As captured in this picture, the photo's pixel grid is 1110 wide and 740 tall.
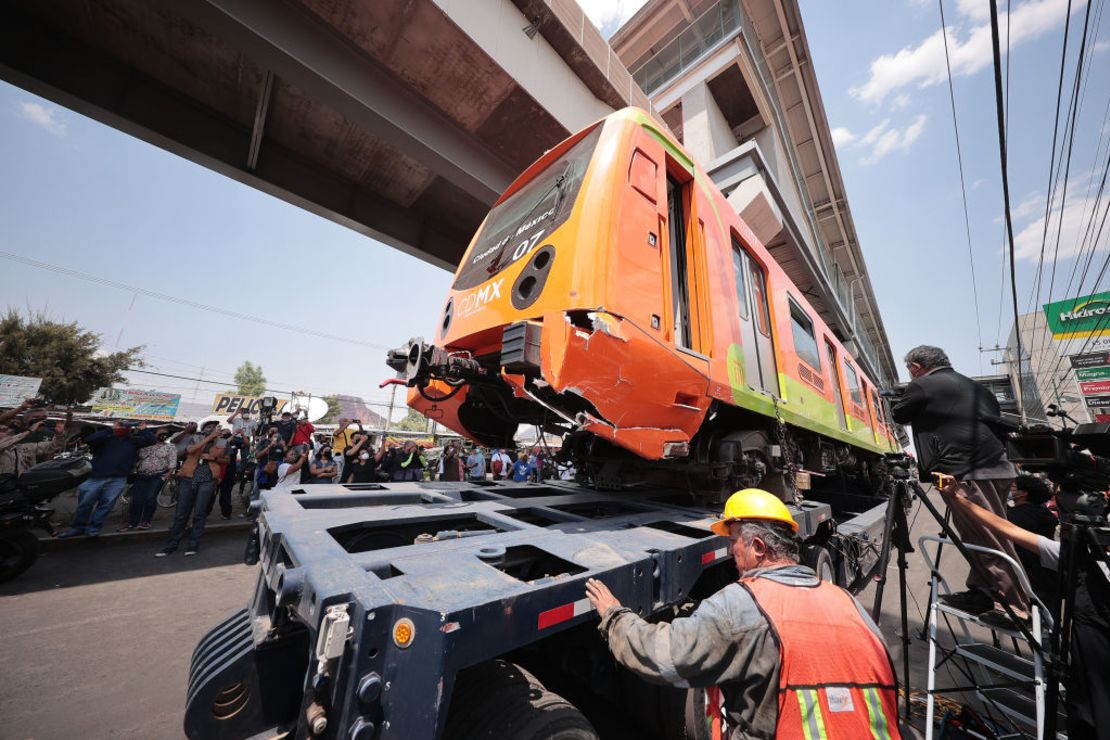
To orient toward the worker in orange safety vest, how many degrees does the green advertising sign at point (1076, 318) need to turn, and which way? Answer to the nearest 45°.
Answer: approximately 45° to its left

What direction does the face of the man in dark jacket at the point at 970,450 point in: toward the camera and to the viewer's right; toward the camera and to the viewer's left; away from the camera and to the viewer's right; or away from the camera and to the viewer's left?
away from the camera and to the viewer's left

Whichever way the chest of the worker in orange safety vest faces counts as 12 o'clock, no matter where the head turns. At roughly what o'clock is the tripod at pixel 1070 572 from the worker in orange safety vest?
The tripod is roughly at 3 o'clock from the worker in orange safety vest.

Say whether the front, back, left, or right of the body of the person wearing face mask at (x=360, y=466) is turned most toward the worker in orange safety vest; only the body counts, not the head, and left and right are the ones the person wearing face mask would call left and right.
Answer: front

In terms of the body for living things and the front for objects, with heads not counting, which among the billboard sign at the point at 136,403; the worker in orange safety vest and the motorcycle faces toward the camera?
the billboard sign

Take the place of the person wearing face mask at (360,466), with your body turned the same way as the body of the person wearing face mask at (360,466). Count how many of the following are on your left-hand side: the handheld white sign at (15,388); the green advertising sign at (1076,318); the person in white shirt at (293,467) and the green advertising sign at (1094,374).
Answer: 2

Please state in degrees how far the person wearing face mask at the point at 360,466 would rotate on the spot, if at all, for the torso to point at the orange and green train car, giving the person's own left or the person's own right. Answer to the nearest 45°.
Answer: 0° — they already face it

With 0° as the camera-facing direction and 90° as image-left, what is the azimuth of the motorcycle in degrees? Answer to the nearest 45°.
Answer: approximately 90°

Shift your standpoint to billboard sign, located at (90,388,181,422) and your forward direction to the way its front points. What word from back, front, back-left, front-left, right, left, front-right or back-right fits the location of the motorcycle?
front

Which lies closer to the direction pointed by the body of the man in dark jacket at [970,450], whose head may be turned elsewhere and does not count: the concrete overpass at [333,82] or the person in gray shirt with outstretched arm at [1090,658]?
the concrete overpass

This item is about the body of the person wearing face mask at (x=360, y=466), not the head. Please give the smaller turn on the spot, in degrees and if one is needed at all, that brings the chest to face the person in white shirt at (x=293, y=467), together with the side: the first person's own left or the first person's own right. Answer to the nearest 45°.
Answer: approximately 45° to the first person's own right

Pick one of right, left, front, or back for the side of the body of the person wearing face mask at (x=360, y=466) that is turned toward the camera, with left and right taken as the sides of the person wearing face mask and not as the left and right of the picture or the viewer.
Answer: front

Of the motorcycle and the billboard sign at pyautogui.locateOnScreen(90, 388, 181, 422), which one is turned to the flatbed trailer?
the billboard sign

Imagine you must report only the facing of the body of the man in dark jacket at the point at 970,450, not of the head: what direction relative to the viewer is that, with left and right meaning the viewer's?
facing away from the viewer and to the left of the viewer

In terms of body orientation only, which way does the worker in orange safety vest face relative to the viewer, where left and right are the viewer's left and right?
facing away from the viewer and to the left of the viewer

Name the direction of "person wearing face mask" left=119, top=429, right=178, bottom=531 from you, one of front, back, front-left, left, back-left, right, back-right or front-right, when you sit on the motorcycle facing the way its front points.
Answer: back-right
